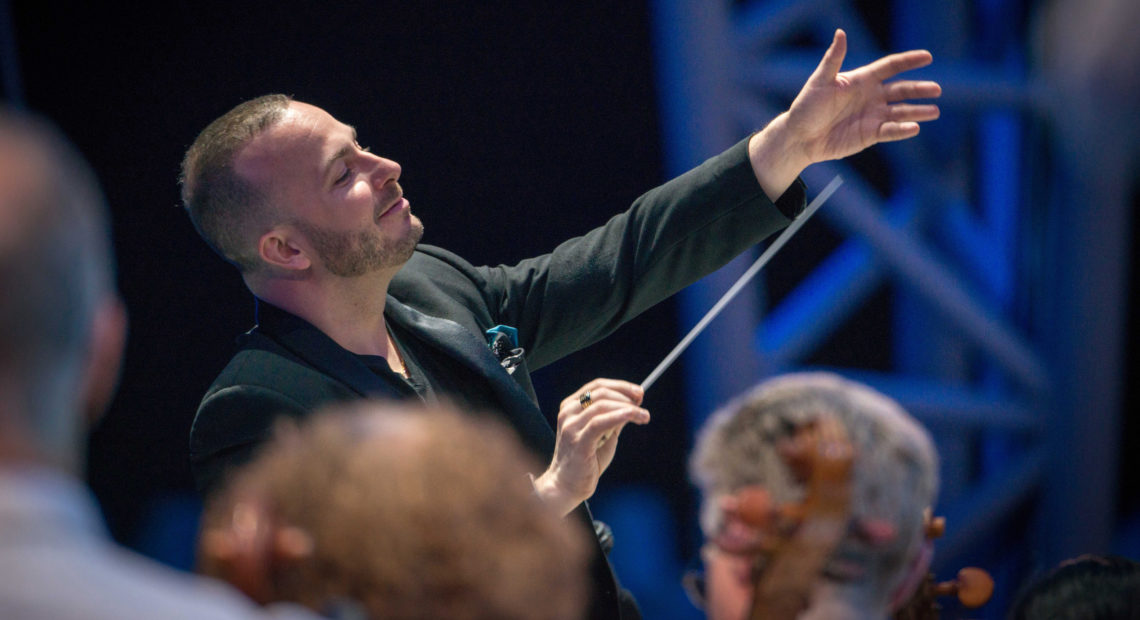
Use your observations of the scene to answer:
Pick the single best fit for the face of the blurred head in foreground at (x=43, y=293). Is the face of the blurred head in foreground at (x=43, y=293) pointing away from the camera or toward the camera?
away from the camera

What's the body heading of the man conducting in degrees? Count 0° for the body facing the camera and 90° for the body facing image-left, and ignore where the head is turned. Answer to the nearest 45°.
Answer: approximately 315°

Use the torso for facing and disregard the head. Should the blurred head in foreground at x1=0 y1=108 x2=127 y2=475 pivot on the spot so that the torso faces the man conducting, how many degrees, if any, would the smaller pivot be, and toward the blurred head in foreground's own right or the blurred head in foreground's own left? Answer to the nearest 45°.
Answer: approximately 45° to the blurred head in foreground's own right

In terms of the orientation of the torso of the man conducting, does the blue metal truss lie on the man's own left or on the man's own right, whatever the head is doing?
on the man's own left

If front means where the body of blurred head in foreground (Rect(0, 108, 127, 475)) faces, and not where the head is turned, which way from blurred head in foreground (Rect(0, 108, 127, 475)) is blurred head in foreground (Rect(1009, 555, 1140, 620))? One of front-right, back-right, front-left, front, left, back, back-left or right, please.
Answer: right

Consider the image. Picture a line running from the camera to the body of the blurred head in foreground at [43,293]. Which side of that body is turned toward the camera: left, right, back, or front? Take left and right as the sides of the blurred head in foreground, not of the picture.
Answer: back

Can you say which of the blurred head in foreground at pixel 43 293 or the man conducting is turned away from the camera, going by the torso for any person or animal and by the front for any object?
the blurred head in foreground

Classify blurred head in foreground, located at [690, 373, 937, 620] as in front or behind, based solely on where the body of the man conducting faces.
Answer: in front

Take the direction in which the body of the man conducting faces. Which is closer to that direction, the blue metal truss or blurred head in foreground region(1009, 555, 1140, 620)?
the blurred head in foreground

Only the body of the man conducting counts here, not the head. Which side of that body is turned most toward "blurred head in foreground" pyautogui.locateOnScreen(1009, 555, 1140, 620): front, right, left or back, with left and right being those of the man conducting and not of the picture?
front

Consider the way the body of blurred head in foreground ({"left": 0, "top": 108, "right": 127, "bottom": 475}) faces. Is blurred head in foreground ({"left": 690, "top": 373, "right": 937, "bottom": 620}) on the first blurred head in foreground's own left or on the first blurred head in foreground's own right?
on the first blurred head in foreground's own right

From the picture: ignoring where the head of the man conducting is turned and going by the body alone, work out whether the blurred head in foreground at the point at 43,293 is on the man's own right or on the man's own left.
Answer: on the man's own right

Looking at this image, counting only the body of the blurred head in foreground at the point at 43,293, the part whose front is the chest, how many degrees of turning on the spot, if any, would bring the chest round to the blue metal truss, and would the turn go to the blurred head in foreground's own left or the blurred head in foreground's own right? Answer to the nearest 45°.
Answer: approximately 45° to the blurred head in foreground's own right

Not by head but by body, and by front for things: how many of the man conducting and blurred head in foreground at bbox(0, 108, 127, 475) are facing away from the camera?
1
